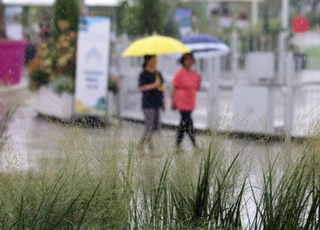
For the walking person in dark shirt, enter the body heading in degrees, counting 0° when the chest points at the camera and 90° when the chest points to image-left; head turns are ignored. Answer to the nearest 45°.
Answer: approximately 315°

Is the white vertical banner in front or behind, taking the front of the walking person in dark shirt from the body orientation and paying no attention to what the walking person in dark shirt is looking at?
behind

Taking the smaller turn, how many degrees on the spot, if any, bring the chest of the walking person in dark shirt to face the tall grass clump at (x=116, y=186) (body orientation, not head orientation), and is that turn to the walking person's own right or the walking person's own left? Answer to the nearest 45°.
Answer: approximately 45° to the walking person's own right

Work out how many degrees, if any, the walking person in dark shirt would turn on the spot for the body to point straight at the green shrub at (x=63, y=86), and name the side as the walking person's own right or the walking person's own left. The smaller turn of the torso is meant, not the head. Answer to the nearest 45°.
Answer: approximately 180°

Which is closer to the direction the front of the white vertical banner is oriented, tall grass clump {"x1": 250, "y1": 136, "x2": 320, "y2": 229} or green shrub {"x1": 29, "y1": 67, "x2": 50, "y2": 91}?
the tall grass clump

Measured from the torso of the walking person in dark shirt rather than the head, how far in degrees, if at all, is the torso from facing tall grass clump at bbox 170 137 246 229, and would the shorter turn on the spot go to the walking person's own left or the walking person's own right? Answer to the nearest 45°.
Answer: approximately 45° to the walking person's own right

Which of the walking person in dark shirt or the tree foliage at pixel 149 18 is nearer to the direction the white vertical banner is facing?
the walking person in dark shirt

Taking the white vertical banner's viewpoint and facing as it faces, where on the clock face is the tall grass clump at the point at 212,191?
The tall grass clump is roughly at 12 o'clock from the white vertical banner.

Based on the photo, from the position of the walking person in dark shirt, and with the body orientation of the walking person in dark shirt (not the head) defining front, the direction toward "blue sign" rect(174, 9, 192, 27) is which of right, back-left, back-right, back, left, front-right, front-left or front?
back-left

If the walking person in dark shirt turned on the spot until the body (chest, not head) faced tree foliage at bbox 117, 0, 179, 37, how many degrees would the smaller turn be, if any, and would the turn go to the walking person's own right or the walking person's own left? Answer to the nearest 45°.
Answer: approximately 135° to the walking person's own left

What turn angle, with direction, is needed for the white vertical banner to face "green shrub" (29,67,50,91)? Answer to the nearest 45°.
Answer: approximately 135° to its right

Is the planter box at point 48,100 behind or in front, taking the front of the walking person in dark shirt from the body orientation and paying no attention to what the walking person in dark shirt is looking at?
behind
